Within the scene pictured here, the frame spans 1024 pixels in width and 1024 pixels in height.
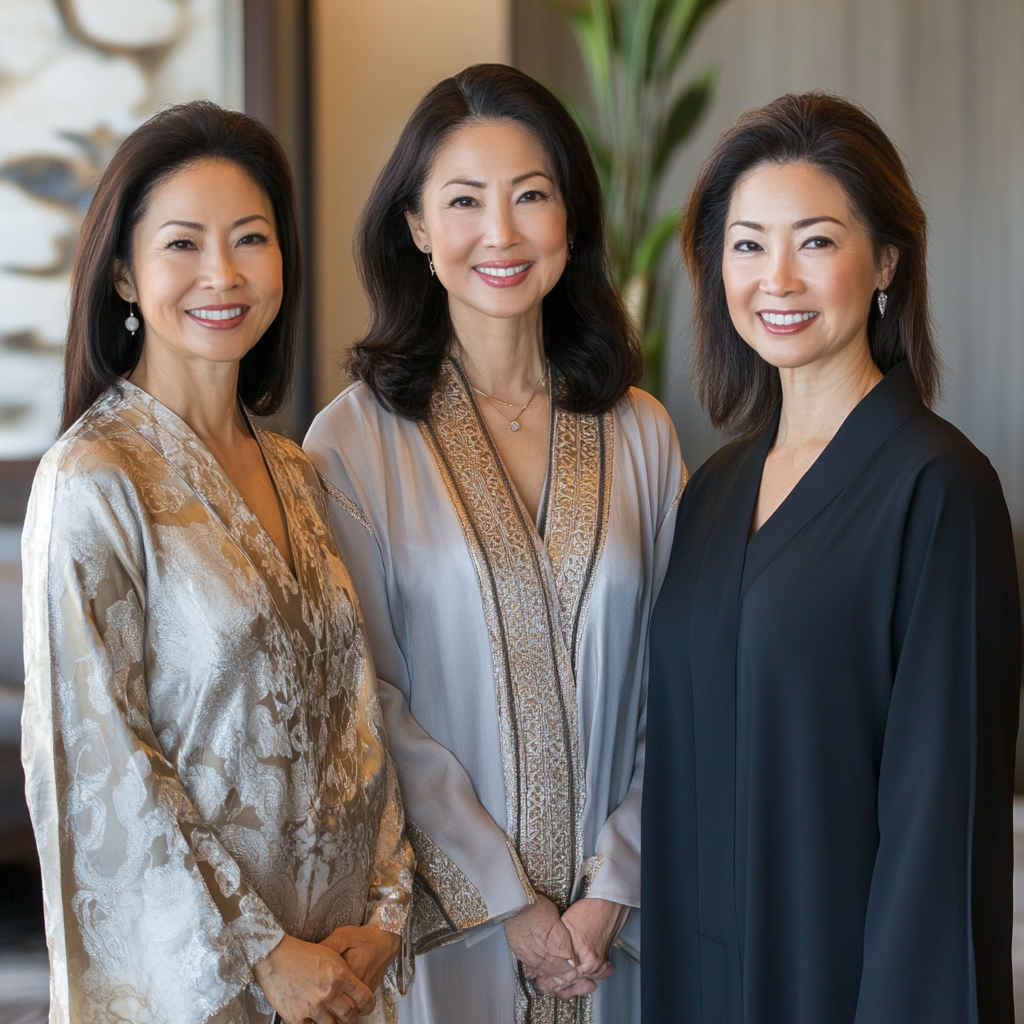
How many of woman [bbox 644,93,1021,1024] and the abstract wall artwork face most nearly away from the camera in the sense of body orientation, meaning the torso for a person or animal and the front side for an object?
0

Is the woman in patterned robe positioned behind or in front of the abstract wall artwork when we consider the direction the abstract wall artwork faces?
in front

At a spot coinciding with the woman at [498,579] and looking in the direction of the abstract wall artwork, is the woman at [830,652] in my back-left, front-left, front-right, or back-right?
back-right

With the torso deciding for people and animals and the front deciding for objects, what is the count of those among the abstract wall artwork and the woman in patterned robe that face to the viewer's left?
0

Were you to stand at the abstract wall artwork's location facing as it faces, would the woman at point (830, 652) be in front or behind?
in front

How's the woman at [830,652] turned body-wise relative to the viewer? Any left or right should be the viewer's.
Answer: facing the viewer and to the left of the viewer

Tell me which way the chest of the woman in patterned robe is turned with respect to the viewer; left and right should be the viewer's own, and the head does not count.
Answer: facing the viewer and to the right of the viewer

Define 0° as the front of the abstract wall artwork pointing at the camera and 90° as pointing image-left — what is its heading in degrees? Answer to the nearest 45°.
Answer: approximately 0°
